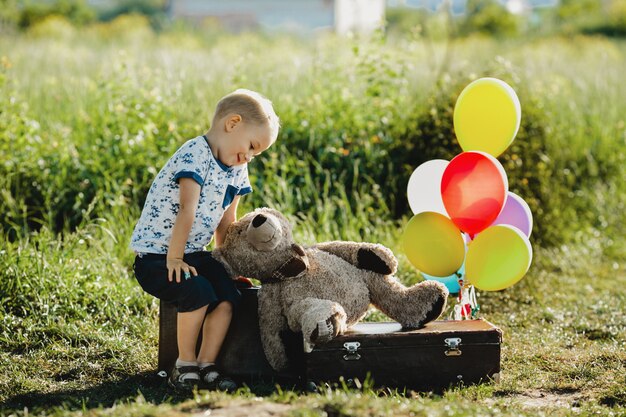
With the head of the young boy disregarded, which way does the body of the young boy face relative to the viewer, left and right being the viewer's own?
facing the viewer and to the right of the viewer

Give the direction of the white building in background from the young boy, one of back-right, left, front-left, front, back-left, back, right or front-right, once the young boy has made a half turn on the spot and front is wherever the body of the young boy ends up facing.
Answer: front-right

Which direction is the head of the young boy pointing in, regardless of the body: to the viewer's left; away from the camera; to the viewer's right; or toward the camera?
to the viewer's right

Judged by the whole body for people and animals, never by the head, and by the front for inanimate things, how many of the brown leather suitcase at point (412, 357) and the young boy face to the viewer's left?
0

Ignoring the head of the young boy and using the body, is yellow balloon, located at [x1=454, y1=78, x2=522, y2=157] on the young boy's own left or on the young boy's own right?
on the young boy's own left

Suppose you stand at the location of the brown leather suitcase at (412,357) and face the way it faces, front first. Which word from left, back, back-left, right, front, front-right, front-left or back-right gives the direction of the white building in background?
back

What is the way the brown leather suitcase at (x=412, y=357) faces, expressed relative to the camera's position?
facing the viewer

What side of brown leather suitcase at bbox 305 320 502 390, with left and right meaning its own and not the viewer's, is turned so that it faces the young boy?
right

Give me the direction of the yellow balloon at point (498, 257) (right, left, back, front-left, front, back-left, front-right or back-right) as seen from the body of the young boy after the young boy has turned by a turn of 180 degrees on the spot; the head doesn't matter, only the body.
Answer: back-right
